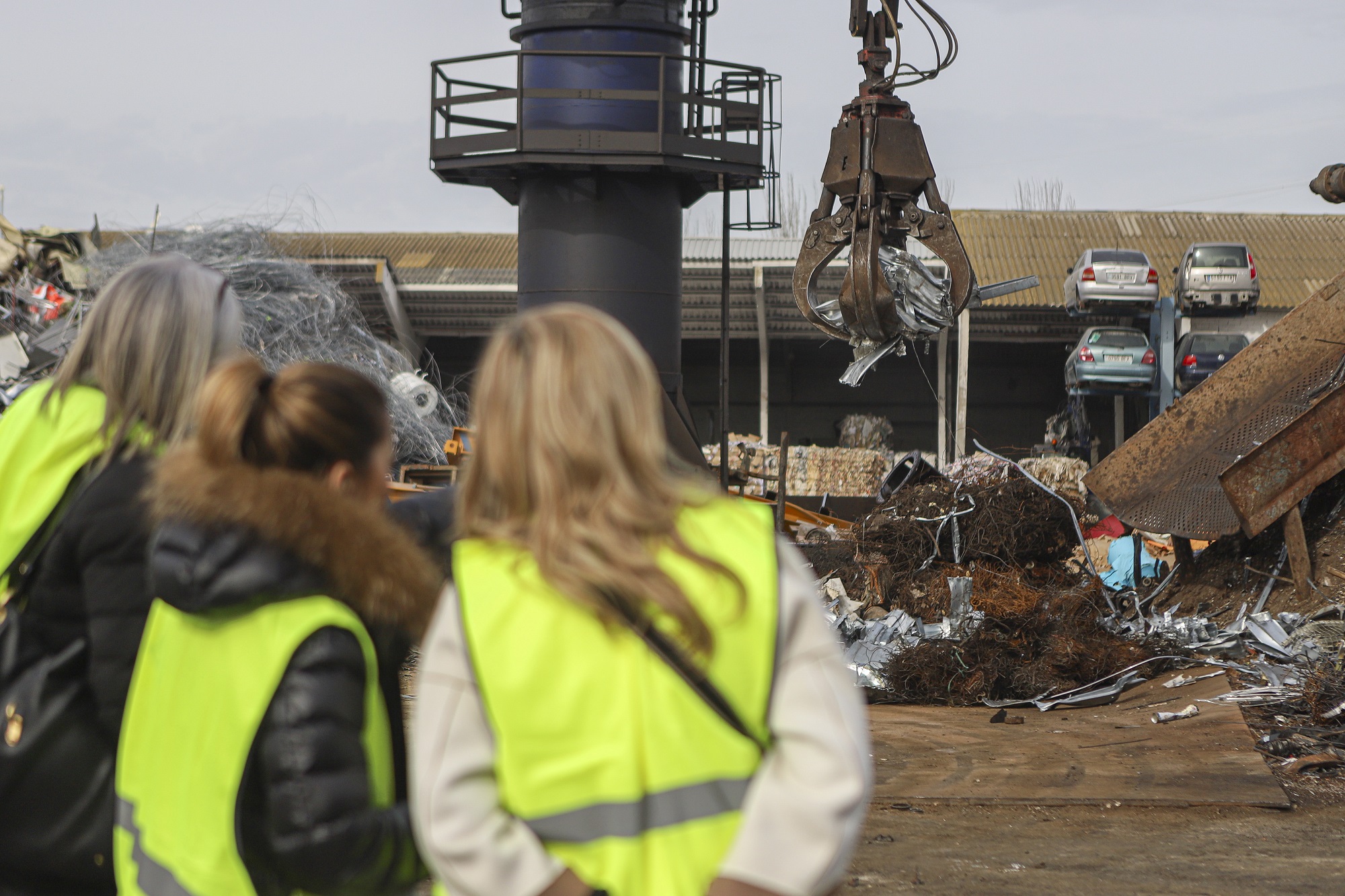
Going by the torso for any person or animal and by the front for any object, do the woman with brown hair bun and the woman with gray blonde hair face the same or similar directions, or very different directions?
same or similar directions

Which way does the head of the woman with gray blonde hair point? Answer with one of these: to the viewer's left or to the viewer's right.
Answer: to the viewer's right

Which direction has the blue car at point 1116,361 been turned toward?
away from the camera

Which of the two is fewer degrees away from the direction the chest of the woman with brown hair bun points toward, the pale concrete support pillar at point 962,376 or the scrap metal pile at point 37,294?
the pale concrete support pillar

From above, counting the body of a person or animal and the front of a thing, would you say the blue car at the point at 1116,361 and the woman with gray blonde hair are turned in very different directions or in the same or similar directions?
same or similar directions

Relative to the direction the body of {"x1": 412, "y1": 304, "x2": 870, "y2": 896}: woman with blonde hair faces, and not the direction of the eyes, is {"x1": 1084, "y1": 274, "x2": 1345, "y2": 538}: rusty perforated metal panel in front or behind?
in front

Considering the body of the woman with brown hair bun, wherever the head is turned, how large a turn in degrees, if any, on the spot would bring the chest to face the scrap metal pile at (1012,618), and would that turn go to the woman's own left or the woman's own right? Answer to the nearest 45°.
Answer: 0° — they already face it

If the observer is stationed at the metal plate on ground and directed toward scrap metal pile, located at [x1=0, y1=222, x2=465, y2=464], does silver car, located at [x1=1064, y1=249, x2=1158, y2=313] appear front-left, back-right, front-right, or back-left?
front-right

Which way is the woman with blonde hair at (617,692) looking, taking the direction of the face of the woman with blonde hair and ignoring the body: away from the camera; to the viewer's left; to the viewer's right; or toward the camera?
away from the camera

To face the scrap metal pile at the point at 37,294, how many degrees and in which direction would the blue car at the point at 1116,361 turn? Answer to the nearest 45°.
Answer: approximately 135° to its left

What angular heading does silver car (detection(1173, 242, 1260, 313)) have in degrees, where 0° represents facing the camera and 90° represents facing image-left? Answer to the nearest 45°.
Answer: approximately 180°

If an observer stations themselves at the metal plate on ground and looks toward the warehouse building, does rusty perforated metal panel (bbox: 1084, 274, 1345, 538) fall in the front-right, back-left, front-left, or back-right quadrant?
front-right

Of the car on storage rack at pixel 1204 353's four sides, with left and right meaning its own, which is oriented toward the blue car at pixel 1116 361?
left

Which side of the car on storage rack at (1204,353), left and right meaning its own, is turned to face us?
back

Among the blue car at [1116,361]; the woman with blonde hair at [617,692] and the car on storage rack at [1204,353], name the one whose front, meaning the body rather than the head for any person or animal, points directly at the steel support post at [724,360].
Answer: the woman with blonde hair

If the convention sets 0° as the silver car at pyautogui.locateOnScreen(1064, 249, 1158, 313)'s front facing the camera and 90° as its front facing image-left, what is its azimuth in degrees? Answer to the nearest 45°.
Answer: approximately 180°
